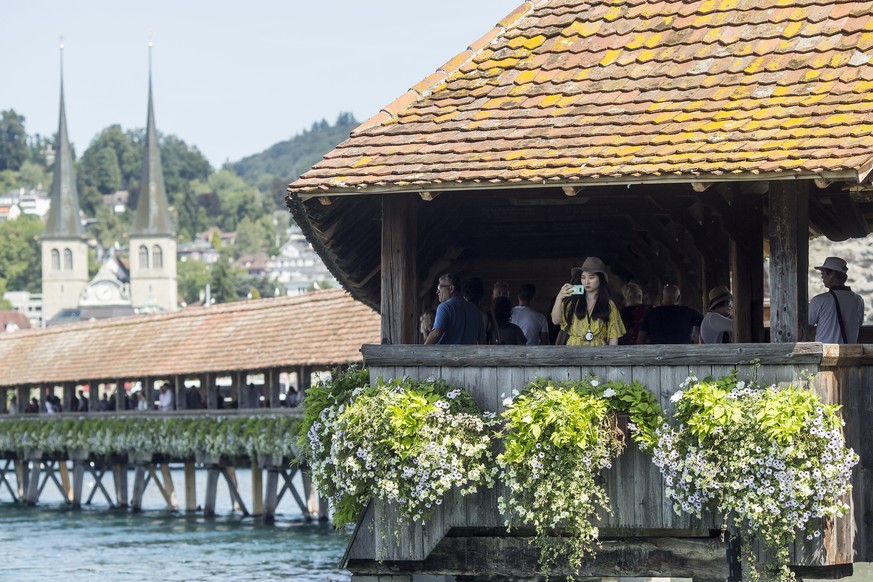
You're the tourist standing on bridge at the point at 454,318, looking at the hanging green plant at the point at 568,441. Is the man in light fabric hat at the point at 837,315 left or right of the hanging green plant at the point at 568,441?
left

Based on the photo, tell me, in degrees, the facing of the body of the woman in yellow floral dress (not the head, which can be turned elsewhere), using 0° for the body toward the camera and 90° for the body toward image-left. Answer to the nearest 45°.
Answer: approximately 0°

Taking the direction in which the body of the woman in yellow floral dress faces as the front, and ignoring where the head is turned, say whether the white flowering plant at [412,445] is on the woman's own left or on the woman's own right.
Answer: on the woman's own right

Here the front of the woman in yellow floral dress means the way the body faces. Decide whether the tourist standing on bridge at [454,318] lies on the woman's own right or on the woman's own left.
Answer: on the woman's own right

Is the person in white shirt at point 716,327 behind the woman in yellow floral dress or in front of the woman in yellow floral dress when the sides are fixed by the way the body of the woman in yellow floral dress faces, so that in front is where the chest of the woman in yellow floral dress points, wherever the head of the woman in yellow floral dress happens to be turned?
behind

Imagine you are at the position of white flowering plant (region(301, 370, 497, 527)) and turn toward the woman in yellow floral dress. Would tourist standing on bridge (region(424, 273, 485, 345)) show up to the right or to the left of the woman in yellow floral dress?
left

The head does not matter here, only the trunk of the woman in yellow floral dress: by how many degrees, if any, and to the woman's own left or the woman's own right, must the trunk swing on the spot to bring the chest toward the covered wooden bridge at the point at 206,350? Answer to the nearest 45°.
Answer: approximately 180°

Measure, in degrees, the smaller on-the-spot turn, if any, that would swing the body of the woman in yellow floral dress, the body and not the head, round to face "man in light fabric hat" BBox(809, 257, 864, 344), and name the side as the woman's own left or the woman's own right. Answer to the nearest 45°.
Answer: approximately 90° to the woman's own left

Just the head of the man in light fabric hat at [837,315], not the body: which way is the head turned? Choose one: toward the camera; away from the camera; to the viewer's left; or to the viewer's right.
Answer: to the viewer's left
